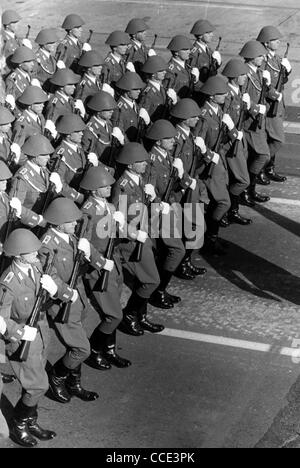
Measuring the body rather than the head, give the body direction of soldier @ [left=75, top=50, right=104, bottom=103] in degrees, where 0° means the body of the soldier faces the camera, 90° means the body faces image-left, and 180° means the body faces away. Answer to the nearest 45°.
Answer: approximately 315°

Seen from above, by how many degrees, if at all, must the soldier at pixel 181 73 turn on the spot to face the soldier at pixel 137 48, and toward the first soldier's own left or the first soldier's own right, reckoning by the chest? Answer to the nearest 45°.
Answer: approximately 180°

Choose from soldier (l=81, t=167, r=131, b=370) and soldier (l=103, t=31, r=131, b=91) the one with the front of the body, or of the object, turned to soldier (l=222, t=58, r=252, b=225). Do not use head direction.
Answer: soldier (l=103, t=31, r=131, b=91)

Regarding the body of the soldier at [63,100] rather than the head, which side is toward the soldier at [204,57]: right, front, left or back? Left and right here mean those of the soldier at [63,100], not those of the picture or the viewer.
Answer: left

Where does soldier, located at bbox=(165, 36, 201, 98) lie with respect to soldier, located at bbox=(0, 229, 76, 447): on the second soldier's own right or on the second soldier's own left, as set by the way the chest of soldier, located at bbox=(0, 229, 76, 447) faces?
on the second soldier's own left

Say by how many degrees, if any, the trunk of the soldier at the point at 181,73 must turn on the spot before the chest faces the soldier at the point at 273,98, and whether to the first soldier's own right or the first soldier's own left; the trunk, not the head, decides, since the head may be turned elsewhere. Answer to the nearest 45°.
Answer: approximately 45° to the first soldier's own left

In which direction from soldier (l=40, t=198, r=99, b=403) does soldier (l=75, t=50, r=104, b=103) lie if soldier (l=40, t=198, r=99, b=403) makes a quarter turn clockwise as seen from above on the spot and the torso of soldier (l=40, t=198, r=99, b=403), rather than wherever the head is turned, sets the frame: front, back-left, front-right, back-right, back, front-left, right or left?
back-right

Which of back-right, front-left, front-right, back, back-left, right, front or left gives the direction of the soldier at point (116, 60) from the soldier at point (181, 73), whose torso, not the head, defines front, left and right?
back-right
